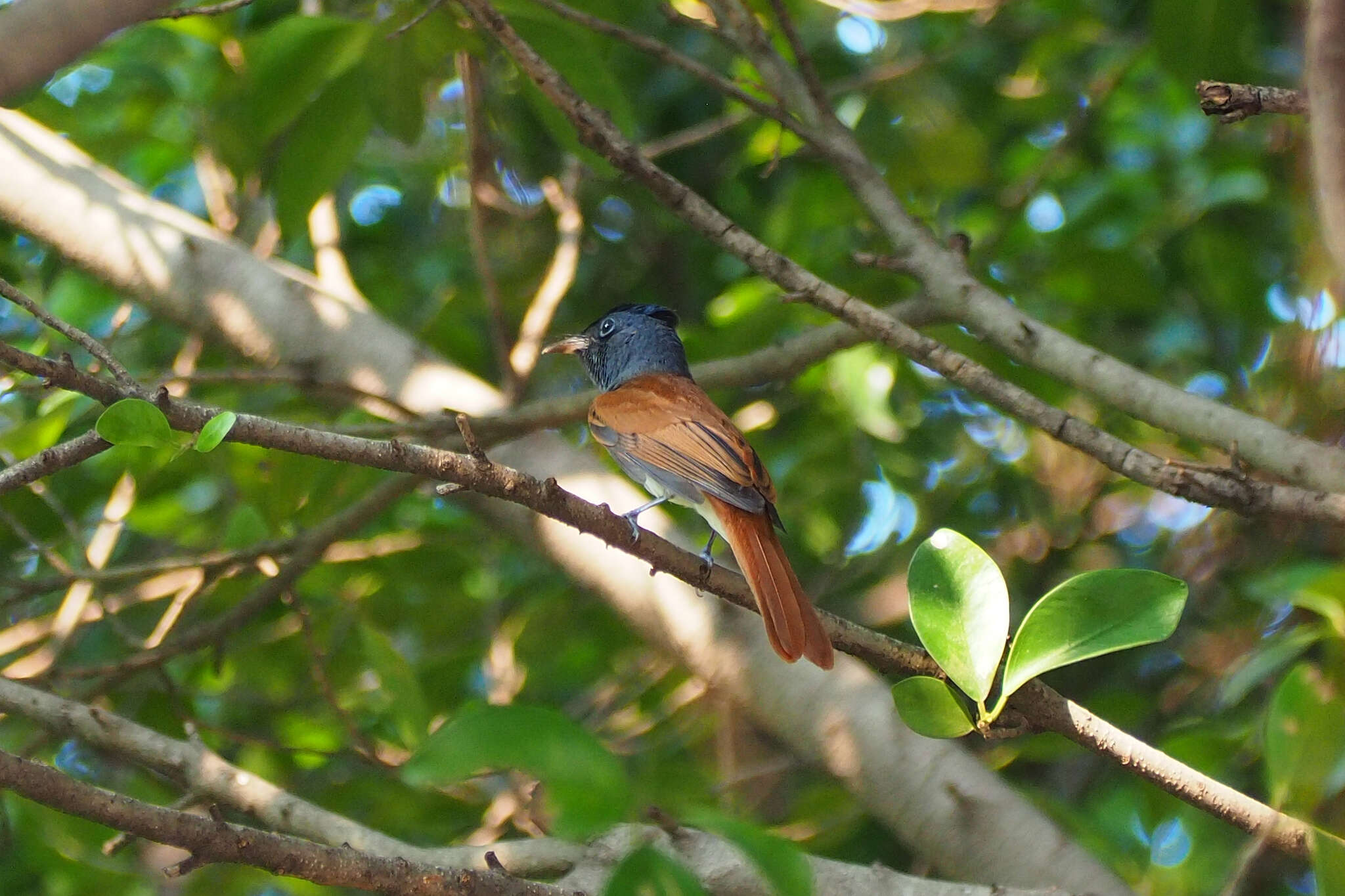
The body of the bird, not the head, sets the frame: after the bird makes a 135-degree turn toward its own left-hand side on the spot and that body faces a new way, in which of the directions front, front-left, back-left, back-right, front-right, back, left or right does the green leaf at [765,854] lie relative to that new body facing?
front

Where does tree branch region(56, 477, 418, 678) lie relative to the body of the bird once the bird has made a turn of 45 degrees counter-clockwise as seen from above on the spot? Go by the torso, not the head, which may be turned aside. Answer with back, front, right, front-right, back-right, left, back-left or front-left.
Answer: front

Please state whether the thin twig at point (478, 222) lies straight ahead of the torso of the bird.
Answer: yes

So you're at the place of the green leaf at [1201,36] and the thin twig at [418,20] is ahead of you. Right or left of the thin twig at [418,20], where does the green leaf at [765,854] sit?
left

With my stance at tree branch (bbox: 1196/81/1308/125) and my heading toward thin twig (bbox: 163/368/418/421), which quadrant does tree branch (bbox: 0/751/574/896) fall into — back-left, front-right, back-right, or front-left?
front-left

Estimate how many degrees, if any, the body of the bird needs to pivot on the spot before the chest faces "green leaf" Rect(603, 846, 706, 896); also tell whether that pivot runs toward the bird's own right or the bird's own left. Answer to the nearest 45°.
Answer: approximately 135° to the bird's own left

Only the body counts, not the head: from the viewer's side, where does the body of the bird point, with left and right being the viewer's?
facing away from the viewer and to the left of the viewer

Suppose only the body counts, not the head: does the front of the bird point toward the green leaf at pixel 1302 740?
no

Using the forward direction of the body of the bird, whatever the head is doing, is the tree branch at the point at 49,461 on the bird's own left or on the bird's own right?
on the bird's own left

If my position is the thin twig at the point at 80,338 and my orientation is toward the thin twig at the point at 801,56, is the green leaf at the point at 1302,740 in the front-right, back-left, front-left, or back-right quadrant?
front-right

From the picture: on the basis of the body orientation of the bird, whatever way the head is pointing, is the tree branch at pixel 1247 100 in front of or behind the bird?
behind

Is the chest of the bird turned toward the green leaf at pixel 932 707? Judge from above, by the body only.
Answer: no
